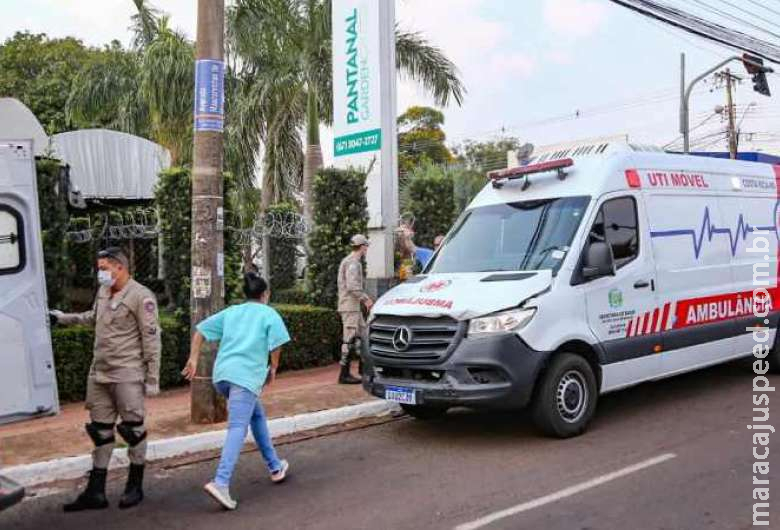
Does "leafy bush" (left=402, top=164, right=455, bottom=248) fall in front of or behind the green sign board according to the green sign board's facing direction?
behind

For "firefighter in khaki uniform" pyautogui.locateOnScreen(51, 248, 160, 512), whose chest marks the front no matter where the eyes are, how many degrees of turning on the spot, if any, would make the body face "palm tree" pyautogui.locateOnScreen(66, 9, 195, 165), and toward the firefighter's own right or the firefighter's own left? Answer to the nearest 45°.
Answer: approximately 135° to the firefighter's own right

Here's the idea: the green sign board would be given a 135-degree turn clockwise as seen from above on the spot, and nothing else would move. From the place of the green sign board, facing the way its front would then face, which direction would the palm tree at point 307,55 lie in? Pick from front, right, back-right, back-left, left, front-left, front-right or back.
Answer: front

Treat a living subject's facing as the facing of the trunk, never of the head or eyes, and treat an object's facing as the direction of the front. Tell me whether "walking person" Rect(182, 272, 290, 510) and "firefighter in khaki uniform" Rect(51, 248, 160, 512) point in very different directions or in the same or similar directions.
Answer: very different directions

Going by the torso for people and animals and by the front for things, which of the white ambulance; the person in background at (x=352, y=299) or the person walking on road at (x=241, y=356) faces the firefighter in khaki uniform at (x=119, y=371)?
the white ambulance
